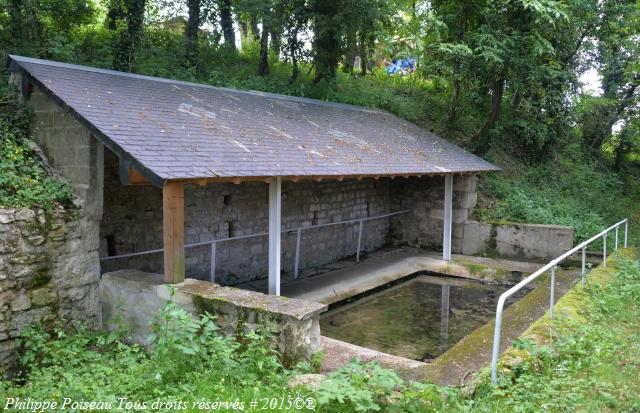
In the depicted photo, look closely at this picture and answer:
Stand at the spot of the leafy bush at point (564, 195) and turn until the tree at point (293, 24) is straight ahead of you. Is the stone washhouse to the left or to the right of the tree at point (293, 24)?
left

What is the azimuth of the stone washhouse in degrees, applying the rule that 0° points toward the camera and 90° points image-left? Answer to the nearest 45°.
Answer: approximately 315°

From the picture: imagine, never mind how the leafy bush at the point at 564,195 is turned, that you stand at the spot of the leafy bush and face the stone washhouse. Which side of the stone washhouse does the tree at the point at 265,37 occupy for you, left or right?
right

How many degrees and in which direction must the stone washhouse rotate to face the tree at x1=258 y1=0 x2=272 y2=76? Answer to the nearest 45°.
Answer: approximately 135° to its left

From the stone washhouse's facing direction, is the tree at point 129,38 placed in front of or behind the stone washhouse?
behind

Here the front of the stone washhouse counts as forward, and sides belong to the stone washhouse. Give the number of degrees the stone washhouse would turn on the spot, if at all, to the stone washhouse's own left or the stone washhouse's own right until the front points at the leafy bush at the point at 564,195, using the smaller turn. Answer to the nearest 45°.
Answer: approximately 90° to the stone washhouse's own left
